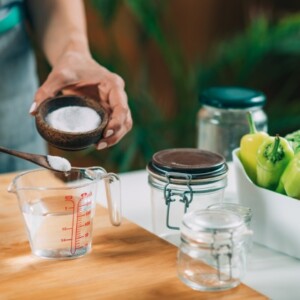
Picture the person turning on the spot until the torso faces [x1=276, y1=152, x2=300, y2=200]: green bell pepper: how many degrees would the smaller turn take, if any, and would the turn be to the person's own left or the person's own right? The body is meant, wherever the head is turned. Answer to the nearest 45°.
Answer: approximately 45° to the person's own left

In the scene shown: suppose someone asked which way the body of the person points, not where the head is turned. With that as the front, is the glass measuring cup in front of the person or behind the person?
in front

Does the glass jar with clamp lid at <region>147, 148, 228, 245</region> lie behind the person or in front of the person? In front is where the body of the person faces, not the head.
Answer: in front
